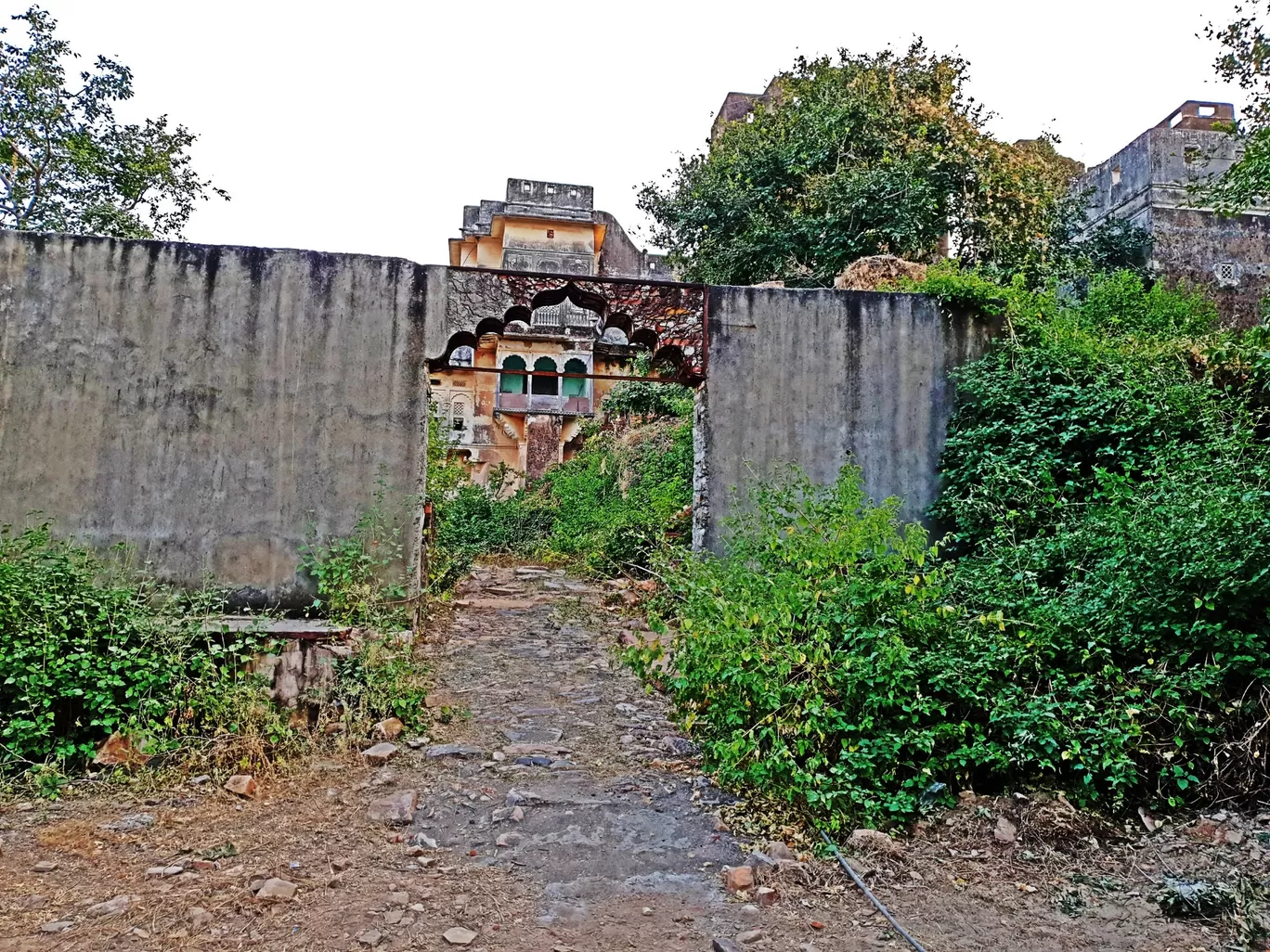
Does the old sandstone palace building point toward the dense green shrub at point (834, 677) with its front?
yes

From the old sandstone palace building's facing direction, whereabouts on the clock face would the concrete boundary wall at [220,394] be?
The concrete boundary wall is roughly at 12 o'clock from the old sandstone palace building.

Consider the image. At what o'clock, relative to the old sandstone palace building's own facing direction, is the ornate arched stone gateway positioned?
The ornate arched stone gateway is roughly at 12 o'clock from the old sandstone palace building.

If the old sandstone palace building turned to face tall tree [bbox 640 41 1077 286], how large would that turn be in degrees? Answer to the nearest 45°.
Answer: approximately 45° to its left

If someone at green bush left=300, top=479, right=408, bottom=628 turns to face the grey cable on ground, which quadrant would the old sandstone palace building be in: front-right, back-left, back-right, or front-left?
back-left

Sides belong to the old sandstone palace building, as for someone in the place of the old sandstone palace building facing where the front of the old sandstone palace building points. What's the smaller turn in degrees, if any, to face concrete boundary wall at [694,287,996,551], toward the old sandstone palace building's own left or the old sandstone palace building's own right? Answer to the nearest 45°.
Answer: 0° — it already faces it

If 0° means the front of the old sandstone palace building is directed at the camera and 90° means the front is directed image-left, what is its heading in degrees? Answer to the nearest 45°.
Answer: approximately 0°

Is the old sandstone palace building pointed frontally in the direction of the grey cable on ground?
yes
